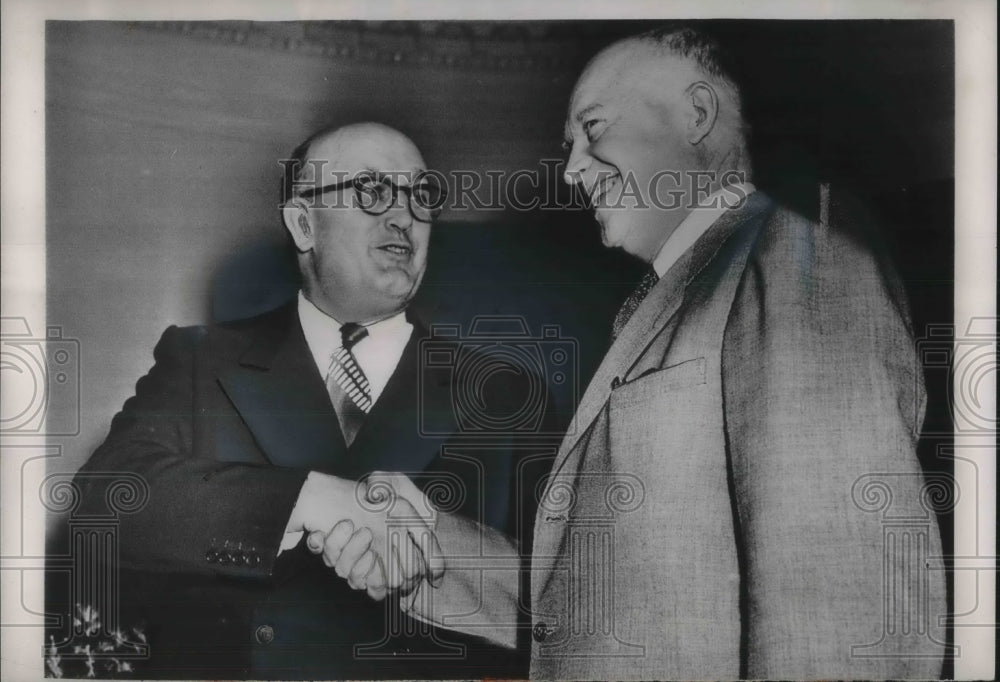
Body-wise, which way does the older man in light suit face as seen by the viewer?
to the viewer's left

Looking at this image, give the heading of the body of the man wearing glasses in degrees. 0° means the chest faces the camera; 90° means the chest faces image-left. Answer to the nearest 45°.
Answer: approximately 315°

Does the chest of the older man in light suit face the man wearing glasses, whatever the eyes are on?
yes

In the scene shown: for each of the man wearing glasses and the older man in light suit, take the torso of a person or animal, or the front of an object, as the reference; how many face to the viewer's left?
1

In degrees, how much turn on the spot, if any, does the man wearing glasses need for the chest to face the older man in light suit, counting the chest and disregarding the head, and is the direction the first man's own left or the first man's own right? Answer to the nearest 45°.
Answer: approximately 45° to the first man's own left
